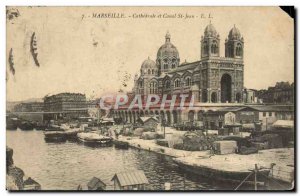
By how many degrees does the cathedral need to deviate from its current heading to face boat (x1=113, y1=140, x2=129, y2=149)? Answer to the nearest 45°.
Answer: approximately 45° to its right

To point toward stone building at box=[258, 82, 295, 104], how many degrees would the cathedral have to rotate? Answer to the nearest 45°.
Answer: approximately 45° to its left
